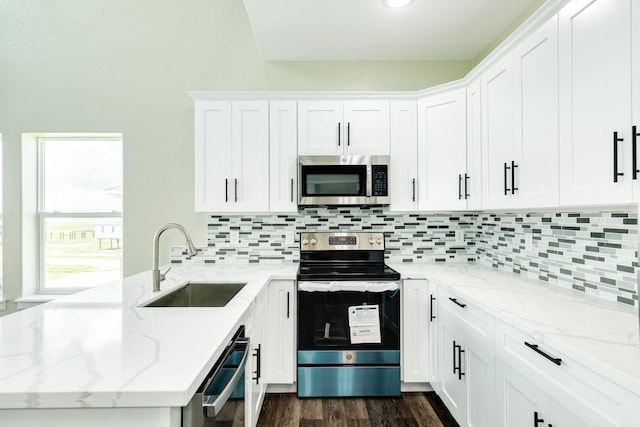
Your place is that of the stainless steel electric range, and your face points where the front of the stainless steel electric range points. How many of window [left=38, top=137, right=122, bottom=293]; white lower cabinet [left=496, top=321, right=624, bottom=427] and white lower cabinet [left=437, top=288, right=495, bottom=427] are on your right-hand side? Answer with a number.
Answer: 1

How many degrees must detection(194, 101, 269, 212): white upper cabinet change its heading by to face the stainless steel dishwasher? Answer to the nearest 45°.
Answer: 0° — it already faces it

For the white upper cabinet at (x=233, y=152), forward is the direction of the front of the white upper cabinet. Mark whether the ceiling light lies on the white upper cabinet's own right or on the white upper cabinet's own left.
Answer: on the white upper cabinet's own left

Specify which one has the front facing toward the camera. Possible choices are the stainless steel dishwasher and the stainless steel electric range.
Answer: the stainless steel electric range

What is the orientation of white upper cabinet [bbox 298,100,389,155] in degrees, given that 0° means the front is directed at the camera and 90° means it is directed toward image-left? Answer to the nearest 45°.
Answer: approximately 0°

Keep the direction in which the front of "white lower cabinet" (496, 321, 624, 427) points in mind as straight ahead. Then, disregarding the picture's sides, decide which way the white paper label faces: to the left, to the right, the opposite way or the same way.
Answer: to the left

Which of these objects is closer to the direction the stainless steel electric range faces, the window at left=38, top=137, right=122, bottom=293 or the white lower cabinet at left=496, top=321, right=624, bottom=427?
the white lower cabinet

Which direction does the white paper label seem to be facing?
toward the camera

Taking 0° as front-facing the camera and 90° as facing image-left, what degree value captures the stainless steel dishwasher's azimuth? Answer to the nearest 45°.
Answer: approximately 270°

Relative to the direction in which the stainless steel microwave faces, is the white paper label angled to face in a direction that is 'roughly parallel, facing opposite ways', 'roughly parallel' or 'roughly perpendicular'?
roughly parallel

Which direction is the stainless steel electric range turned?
toward the camera
